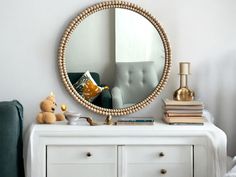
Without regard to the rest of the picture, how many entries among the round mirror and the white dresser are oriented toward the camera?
2

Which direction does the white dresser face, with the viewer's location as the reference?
facing the viewer

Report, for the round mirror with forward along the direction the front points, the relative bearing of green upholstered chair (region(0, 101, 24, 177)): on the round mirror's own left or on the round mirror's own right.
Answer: on the round mirror's own right

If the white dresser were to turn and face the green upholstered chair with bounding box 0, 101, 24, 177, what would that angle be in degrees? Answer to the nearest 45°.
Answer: approximately 90° to its right

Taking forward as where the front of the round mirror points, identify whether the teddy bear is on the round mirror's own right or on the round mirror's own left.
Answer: on the round mirror's own right
